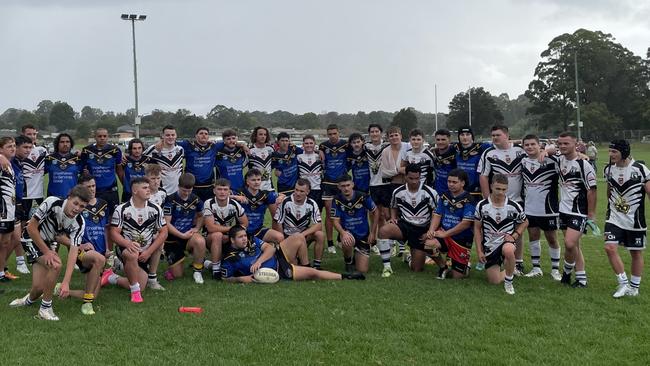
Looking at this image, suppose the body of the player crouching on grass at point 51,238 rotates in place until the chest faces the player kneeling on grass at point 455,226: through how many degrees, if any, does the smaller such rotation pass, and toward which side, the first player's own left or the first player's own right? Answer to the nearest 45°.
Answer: approximately 45° to the first player's own left

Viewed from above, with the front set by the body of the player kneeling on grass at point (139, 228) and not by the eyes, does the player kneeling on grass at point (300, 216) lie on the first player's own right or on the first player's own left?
on the first player's own left

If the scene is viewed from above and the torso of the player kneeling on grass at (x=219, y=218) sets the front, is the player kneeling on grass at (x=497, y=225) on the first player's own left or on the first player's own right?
on the first player's own left

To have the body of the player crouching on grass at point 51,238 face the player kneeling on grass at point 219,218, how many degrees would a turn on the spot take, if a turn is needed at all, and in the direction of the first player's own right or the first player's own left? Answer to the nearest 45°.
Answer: approximately 90° to the first player's own left

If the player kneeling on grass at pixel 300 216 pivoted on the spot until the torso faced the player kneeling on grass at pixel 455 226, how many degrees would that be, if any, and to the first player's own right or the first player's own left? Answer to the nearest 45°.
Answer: approximately 90° to the first player's own left

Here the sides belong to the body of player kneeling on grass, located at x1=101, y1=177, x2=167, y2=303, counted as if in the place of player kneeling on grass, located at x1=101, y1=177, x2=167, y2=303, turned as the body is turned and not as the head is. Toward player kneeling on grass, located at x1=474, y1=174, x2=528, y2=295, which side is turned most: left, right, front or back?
left

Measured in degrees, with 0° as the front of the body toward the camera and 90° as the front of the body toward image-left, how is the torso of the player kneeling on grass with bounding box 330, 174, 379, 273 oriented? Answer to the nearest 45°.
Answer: approximately 0°
